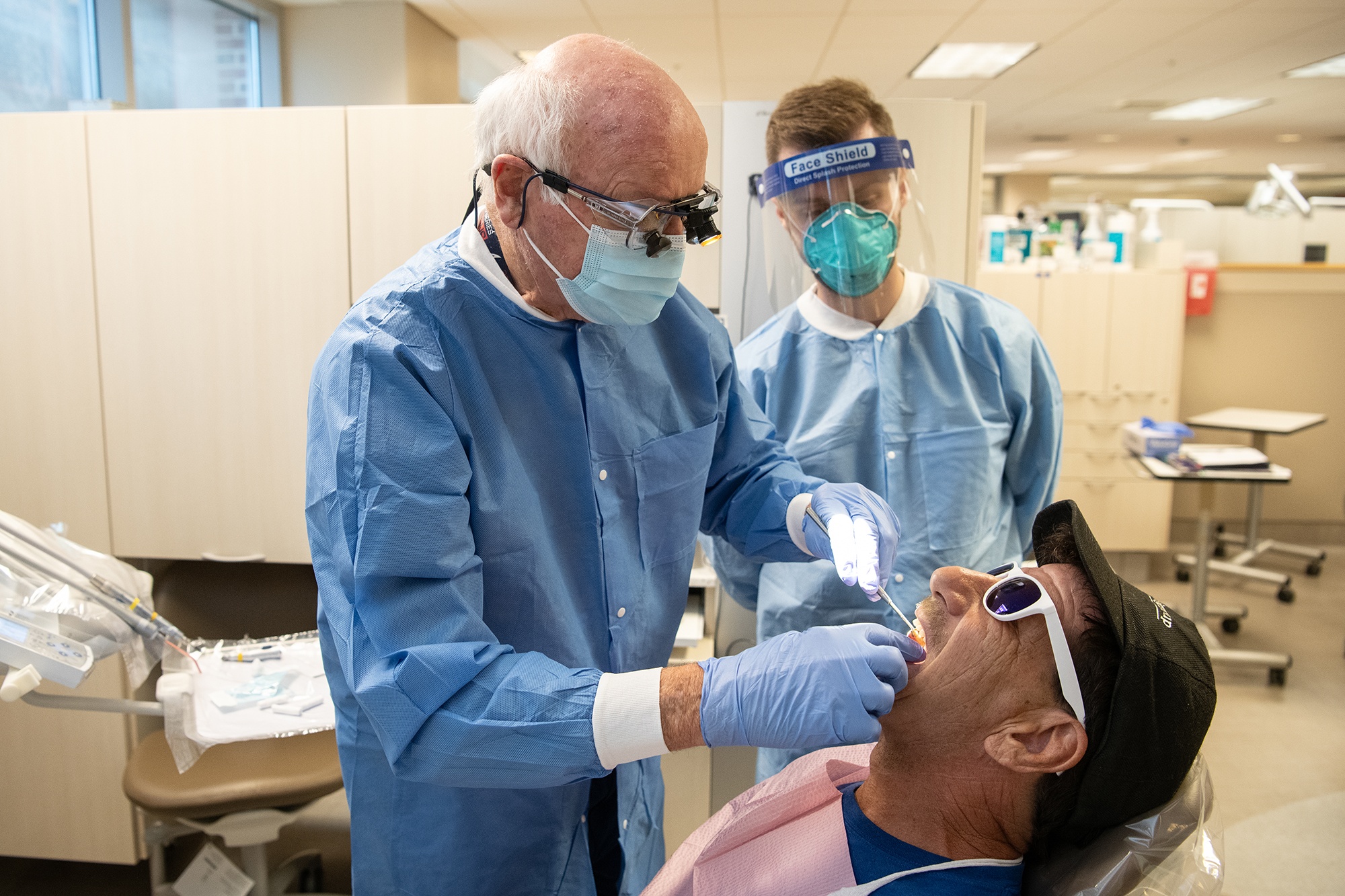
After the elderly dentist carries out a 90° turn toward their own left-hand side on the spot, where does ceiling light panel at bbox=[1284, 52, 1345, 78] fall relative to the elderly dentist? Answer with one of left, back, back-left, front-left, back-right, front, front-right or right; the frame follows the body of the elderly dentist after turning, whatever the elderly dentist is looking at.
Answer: front

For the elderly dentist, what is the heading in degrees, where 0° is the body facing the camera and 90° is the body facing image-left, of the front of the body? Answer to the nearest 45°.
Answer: approximately 315°

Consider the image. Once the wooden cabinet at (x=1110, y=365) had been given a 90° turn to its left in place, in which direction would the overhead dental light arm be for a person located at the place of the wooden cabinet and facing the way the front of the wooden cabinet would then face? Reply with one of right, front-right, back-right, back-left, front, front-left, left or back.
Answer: front-left

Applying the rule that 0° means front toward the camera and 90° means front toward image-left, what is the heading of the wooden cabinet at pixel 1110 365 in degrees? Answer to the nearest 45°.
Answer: approximately 0°

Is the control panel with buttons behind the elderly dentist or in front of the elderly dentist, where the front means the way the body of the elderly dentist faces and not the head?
behind

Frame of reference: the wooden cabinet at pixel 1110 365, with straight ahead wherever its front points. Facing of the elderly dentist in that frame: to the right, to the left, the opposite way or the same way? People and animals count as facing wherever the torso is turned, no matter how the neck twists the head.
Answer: to the left

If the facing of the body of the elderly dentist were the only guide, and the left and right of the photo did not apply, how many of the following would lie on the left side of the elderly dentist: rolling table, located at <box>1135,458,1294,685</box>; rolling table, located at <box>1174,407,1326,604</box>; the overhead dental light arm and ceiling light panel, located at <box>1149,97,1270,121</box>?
4

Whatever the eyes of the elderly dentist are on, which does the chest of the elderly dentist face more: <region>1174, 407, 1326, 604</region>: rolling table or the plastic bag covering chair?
the plastic bag covering chair

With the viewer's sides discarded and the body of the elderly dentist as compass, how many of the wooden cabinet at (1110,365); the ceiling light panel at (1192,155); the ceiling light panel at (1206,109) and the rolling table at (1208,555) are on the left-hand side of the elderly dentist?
4

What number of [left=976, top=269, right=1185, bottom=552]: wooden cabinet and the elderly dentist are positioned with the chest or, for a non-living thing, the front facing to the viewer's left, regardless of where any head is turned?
0

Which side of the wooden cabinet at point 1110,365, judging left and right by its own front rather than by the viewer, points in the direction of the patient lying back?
front

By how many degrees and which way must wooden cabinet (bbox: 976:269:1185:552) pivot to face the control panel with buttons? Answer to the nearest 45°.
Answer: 0° — it already faces it
